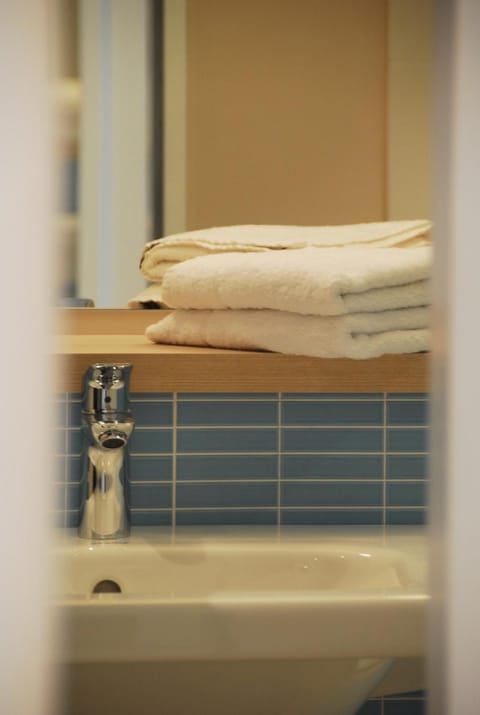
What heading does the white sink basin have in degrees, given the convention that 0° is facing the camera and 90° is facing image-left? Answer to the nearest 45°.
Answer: approximately 0°

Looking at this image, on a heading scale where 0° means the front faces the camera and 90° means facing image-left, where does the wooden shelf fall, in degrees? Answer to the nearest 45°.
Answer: approximately 0°

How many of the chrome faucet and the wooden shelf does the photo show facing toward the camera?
2
